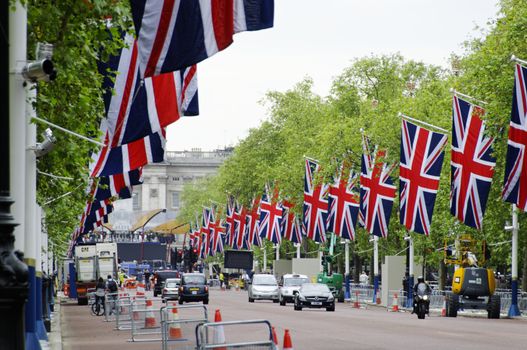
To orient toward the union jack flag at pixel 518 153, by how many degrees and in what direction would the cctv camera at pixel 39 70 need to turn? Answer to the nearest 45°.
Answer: approximately 90° to its left

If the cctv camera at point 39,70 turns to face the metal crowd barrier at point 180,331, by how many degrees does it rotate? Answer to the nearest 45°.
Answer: approximately 135° to its left

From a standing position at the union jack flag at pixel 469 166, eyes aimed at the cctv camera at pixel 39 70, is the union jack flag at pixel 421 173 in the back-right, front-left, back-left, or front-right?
back-right

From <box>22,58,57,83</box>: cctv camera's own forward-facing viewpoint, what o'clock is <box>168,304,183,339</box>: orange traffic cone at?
The orange traffic cone is roughly at 8 o'clock from the cctv camera.
